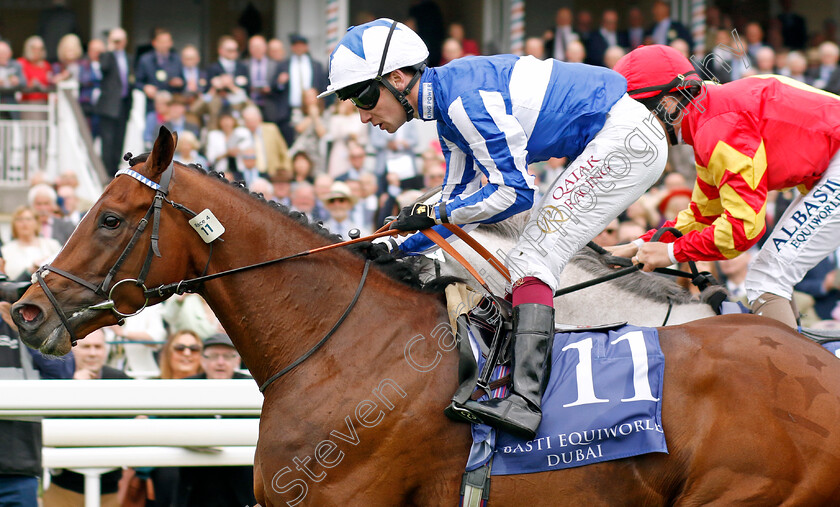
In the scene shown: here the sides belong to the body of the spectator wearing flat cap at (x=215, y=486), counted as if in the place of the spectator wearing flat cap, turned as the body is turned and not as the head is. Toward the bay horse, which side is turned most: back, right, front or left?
front

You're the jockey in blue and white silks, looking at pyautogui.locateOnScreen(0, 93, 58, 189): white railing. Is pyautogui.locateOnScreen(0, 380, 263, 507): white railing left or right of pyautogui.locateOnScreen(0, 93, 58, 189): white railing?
left

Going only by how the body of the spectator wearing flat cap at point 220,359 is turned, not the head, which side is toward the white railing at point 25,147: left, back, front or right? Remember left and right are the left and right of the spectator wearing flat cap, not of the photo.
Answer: back

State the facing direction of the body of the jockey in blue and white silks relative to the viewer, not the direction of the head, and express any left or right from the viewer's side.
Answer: facing to the left of the viewer

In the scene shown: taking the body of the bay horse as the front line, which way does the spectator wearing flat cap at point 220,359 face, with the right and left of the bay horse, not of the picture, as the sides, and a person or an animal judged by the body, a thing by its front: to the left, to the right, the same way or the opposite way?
to the left

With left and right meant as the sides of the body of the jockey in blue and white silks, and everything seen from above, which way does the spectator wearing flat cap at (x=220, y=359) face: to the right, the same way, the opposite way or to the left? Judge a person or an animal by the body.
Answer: to the left

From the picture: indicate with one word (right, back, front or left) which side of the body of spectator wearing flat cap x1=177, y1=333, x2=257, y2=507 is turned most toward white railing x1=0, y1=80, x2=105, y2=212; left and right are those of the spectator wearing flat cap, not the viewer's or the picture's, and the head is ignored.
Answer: back

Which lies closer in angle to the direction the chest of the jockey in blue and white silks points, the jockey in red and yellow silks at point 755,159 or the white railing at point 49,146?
the white railing

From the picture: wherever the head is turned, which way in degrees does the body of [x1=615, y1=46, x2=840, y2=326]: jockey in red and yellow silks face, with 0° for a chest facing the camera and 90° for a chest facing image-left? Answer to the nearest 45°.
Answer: approximately 90°

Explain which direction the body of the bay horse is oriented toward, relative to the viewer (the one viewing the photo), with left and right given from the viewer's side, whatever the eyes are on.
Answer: facing to the left of the viewer
